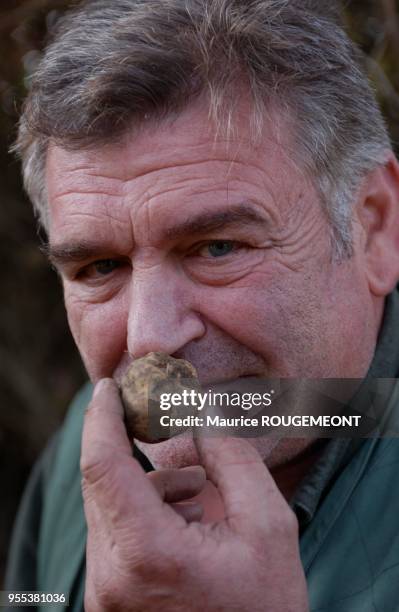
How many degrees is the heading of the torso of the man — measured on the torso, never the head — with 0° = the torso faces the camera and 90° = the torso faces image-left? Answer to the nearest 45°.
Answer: approximately 45°
